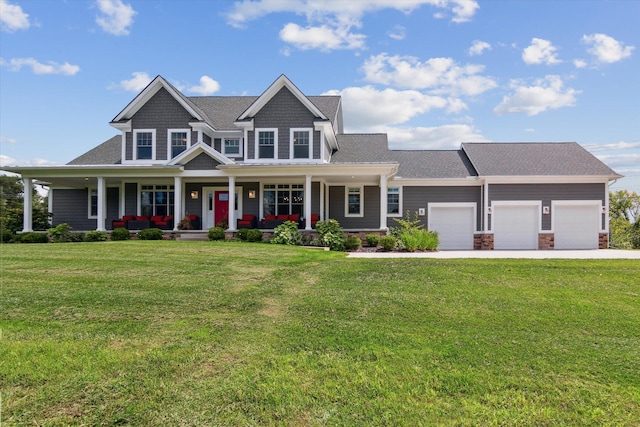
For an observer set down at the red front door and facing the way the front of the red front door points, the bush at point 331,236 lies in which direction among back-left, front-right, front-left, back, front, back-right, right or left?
front-left

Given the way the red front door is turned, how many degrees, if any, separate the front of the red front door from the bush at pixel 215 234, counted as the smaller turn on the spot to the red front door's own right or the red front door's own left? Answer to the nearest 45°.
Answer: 0° — it already faces it

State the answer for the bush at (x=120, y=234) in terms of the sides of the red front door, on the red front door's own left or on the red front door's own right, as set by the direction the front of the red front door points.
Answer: on the red front door's own right

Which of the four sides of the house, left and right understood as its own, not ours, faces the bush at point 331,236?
front

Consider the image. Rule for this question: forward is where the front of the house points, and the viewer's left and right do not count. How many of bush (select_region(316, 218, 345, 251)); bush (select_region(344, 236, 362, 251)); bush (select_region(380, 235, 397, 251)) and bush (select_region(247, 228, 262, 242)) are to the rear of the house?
0

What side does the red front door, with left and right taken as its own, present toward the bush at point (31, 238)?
right

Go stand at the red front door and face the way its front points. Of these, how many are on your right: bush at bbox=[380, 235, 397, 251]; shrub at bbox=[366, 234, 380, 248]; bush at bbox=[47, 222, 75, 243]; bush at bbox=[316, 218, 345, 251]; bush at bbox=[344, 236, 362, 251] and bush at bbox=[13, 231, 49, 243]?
2

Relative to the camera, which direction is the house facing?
toward the camera

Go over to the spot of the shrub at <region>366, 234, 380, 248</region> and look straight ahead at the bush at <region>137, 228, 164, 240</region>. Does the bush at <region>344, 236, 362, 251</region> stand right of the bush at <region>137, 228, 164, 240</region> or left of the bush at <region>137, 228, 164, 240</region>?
left

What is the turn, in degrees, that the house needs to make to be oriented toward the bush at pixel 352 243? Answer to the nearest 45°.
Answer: approximately 45° to its left

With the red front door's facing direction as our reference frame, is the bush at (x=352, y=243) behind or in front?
in front

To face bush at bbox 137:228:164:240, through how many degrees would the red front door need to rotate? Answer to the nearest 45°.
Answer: approximately 45° to its right

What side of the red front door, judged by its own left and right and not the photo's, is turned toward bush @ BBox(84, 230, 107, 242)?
right

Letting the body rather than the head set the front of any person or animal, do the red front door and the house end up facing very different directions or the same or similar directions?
same or similar directions

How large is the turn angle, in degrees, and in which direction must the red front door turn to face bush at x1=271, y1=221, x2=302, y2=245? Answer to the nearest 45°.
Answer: approximately 45° to its left

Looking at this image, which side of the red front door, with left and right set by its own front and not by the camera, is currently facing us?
front
